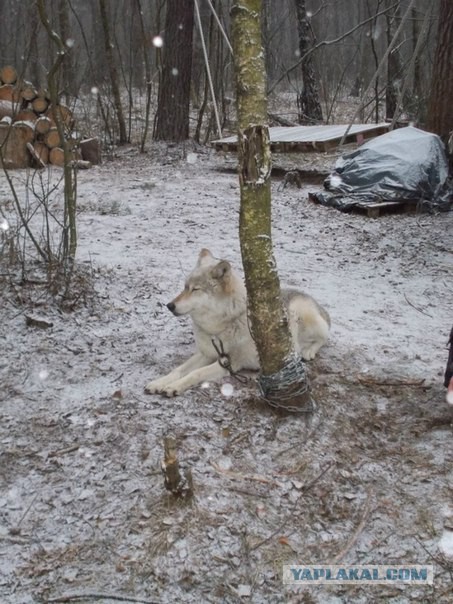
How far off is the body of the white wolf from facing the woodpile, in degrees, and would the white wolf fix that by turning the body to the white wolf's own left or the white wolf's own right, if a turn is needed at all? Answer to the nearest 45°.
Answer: approximately 90° to the white wolf's own right

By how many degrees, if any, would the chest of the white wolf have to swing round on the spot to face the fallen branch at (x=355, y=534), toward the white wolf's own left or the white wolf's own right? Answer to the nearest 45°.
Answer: approximately 90° to the white wolf's own left

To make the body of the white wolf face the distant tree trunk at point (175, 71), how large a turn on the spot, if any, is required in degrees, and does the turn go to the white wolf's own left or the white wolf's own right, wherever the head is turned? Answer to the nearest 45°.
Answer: approximately 135° to the white wolf's own right

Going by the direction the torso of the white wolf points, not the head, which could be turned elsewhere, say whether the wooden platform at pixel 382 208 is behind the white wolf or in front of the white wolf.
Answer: behind

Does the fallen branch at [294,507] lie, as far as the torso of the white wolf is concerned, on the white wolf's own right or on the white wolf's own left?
on the white wolf's own left

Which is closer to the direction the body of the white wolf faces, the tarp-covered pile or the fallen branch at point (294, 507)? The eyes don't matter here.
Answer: the fallen branch

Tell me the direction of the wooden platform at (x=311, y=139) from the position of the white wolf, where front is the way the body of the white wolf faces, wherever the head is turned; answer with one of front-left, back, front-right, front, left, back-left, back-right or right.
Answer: back-right
